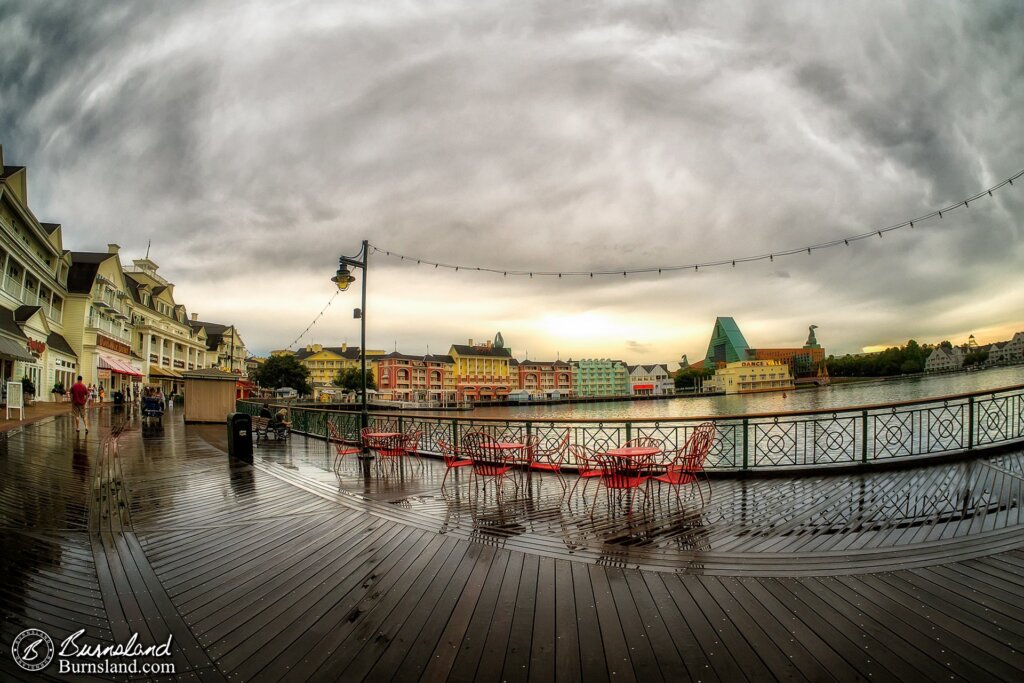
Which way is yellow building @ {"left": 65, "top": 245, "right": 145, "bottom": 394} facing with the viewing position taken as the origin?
facing the viewer and to the right of the viewer

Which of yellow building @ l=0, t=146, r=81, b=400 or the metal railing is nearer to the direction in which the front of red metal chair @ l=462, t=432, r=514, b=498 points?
the metal railing

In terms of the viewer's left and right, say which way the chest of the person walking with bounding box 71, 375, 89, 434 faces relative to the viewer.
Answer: facing away from the viewer

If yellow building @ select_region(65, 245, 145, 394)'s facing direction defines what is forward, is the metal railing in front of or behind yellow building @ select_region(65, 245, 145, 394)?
in front

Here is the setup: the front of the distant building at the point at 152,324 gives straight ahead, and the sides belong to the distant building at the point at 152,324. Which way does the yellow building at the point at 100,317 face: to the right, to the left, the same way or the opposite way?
the same way

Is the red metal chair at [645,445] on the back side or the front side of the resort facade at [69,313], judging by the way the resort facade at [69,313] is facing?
on the front side

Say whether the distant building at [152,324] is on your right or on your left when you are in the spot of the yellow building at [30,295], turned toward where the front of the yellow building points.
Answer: on your left

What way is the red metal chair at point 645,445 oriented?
toward the camera

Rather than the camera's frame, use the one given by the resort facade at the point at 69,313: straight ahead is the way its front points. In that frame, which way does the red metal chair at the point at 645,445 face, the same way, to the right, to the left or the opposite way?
to the right

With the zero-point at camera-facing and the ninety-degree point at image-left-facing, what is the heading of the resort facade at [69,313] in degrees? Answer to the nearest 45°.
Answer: approximately 315°

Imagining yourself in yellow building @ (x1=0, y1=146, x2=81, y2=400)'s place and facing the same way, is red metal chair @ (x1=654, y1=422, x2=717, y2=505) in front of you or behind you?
in front

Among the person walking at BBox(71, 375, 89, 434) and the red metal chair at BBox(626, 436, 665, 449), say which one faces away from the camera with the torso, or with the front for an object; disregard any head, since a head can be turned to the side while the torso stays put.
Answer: the person walking

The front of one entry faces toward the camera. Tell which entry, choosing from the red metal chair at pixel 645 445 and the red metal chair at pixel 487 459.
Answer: the red metal chair at pixel 645 445

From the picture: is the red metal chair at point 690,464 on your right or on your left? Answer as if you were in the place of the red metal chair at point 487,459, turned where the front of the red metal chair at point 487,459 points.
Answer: on your right

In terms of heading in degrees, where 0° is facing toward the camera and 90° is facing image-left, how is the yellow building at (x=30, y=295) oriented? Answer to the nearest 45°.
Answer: approximately 315°

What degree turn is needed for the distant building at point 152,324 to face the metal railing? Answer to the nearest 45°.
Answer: approximately 45° to its right

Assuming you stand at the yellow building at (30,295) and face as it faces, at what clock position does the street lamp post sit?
The street lamp post is roughly at 1 o'clock from the yellow building.
